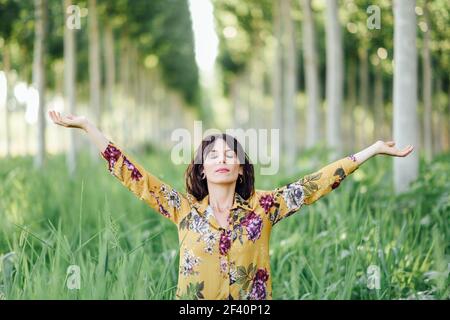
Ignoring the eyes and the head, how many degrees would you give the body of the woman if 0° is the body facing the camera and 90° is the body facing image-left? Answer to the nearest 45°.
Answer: approximately 0°
